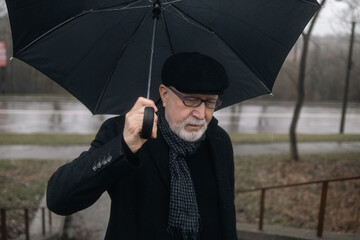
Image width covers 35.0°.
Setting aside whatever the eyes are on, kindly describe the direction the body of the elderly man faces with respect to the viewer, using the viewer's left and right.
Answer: facing the viewer and to the right of the viewer

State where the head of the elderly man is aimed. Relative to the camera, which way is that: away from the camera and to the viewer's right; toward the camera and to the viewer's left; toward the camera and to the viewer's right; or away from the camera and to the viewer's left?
toward the camera and to the viewer's right
